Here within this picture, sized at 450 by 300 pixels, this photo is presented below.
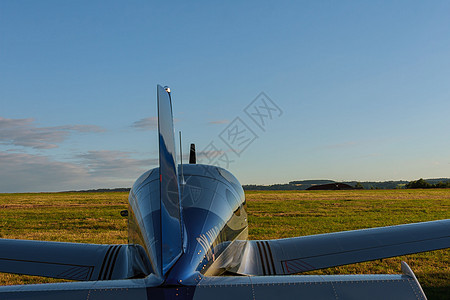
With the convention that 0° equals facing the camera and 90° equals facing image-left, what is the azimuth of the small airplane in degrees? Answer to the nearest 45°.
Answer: approximately 180°
